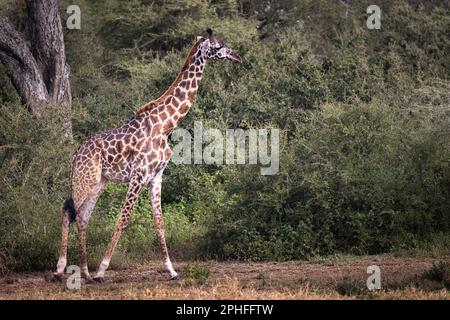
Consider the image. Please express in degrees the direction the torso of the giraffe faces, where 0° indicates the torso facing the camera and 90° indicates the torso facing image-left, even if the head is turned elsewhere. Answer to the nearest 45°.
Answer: approximately 270°
